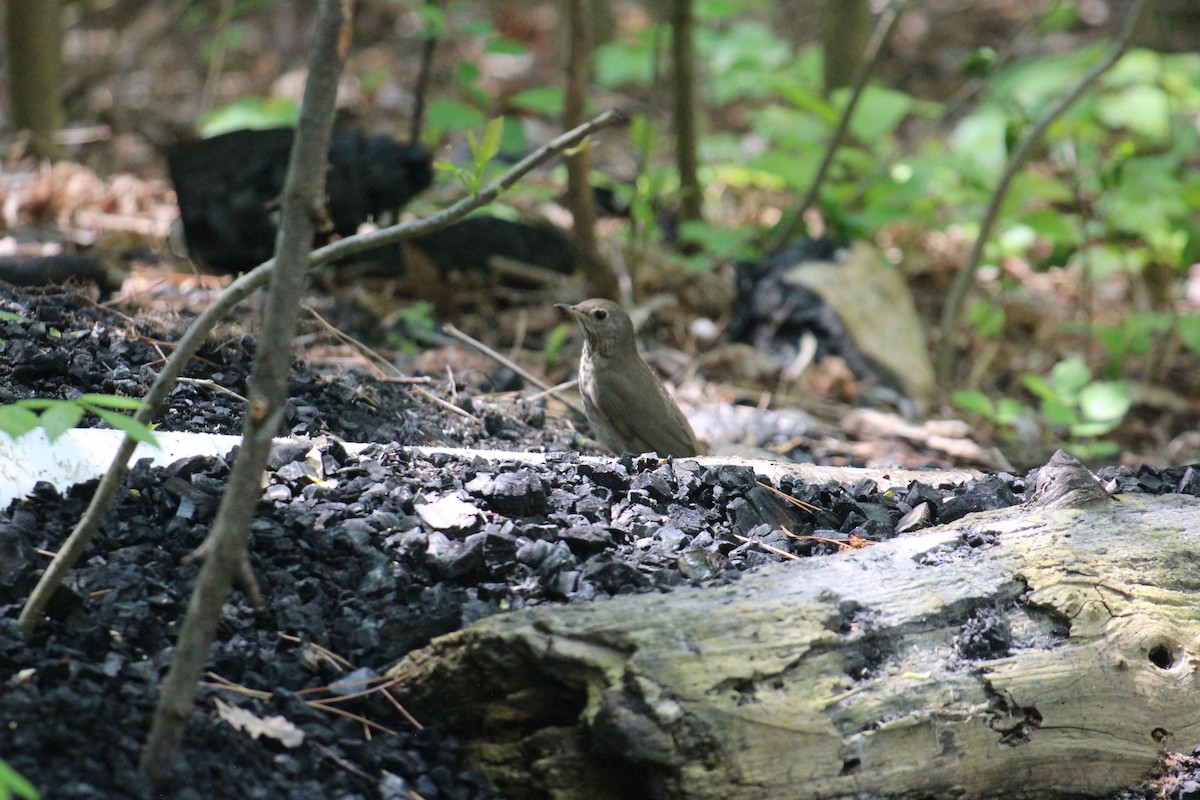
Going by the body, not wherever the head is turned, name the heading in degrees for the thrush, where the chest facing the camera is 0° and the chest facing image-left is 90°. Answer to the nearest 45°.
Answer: approximately 90°

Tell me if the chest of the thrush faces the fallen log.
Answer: no

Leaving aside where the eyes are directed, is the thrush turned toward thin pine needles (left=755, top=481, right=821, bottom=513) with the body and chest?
no

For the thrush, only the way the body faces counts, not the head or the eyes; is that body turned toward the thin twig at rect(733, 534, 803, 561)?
no

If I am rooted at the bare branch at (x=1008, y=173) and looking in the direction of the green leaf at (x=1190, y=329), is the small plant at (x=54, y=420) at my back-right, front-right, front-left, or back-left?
back-right

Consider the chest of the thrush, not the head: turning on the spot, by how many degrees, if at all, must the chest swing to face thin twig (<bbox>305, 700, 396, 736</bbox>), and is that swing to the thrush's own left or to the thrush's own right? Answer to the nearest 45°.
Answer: approximately 90° to the thrush's own left

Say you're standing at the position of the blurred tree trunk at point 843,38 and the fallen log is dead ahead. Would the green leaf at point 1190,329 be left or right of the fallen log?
left

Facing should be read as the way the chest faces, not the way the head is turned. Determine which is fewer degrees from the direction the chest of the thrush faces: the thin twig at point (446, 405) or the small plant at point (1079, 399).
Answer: the thin twig

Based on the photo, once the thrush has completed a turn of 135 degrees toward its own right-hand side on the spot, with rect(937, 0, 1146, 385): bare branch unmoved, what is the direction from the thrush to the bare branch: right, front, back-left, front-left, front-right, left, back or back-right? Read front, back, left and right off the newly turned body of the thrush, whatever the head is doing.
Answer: front
